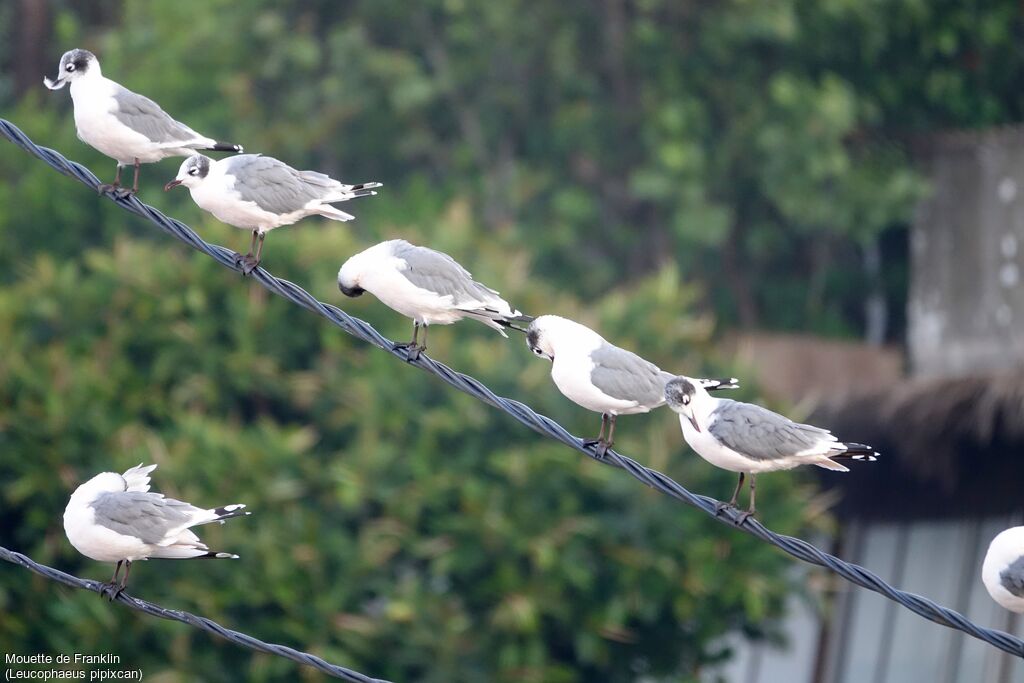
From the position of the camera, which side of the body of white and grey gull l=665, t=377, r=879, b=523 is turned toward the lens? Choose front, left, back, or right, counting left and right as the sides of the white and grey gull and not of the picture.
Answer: left

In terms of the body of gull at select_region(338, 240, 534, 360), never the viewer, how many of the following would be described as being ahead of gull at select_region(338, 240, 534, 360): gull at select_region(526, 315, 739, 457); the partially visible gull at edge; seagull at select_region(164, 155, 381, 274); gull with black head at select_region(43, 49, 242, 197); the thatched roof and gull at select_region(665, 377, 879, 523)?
2

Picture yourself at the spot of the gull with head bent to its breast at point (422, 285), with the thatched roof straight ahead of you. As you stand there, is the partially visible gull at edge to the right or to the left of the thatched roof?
right

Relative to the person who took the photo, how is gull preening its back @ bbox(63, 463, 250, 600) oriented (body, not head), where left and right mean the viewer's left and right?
facing to the left of the viewer

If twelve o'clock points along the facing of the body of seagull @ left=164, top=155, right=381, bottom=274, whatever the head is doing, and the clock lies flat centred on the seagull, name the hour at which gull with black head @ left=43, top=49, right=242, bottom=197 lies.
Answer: The gull with black head is roughly at 1 o'clock from the seagull.

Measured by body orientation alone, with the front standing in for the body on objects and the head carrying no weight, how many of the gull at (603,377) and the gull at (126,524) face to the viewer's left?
2

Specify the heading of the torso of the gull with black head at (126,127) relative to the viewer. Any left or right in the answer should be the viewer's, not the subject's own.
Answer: facing to the left of the viewer

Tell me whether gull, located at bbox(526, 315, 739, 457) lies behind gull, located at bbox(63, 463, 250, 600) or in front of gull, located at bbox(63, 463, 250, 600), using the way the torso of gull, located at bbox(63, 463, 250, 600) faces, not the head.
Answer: behind

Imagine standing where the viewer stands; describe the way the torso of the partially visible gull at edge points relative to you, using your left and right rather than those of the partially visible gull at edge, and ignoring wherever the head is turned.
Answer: facing to the left of the viewer

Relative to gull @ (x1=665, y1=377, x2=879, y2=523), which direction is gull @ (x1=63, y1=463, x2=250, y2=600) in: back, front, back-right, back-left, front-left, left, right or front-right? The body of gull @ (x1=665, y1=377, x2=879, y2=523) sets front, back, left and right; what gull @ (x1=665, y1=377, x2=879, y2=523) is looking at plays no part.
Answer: front

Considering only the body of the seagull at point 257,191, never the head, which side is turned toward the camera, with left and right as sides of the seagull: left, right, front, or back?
left

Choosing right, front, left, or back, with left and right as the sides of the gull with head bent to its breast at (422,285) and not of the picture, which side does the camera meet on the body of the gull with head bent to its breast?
left

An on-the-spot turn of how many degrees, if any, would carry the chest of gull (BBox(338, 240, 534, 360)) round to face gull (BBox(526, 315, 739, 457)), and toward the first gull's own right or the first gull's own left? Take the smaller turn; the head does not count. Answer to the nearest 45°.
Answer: approximately 180°

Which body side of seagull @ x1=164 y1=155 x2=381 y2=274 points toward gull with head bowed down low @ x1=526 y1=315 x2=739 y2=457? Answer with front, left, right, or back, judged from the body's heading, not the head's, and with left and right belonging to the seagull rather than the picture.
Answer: back
